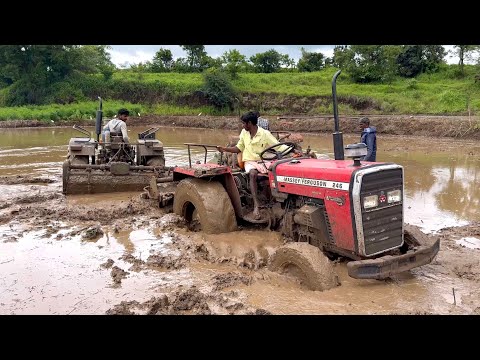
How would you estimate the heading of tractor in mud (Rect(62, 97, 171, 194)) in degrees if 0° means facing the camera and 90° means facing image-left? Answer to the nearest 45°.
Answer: approximately 180°

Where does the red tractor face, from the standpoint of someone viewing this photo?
facing the viewer and to the right of the viewer

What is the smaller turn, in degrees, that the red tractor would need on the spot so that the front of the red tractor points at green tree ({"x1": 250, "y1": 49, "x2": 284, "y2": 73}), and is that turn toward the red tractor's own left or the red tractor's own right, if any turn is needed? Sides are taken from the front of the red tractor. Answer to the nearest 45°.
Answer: approximately 135° to the red tractor's own left

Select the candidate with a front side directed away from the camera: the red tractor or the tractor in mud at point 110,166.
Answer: the tractor in mud

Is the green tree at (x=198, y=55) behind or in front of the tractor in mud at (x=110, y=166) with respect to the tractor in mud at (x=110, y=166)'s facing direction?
in front

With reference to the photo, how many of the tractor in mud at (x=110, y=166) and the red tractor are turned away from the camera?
1

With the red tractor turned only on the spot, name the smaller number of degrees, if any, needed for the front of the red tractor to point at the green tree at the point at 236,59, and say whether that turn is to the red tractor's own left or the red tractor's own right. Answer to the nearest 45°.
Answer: approximately 135° to the red tractor's own left

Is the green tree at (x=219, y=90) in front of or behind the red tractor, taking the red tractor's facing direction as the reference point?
behind
